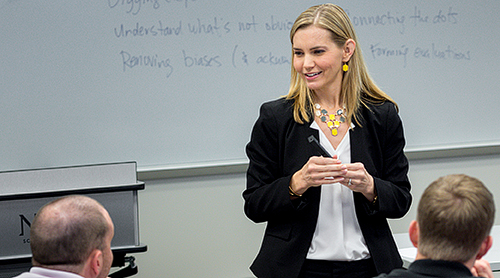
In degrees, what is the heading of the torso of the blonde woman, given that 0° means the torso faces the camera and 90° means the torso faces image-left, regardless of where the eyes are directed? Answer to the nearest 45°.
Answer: approximately 0°

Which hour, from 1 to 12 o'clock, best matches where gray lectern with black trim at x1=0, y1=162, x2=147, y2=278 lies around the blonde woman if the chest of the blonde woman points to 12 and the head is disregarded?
The gray lectern with black trim is roughly at 3 o'clock from the blonde woman.

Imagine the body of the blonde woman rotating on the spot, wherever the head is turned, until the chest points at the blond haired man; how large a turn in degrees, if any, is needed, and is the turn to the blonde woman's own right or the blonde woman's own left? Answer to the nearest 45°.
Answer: approximately 45° to the blonde woman's own left

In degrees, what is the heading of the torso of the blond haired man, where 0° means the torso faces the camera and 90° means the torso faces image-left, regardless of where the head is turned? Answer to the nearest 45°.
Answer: approximately 180°

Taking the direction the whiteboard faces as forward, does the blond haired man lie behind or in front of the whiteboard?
in front

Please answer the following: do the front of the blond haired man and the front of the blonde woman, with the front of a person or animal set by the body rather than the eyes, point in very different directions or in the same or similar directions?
very different directions

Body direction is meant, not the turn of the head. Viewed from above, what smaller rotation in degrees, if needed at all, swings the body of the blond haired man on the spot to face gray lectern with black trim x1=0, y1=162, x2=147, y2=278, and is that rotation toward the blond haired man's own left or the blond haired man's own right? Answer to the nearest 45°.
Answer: approximately 90° to the blond haired man's own left

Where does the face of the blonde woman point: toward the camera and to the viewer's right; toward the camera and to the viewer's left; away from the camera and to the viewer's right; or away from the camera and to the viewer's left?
toward the camera and to the viewer's left
